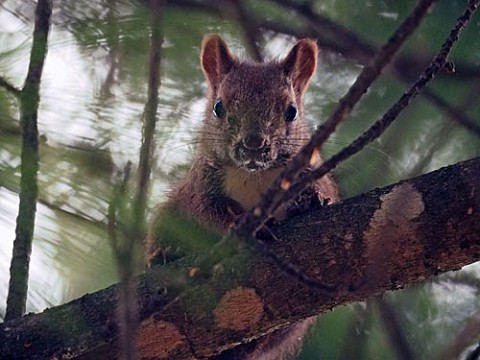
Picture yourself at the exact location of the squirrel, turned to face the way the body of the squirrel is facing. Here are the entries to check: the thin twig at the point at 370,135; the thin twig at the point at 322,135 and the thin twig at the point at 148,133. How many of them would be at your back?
0

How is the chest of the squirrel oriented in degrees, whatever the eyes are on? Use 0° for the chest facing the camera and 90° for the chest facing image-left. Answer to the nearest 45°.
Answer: approximately 0°

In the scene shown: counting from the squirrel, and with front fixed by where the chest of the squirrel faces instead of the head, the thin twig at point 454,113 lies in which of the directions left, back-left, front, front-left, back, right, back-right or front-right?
left

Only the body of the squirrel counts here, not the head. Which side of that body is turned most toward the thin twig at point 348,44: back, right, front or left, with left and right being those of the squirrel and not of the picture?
back

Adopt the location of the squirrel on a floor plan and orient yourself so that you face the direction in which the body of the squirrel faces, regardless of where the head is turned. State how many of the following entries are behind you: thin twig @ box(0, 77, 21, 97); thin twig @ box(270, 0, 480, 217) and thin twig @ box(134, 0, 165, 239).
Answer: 0

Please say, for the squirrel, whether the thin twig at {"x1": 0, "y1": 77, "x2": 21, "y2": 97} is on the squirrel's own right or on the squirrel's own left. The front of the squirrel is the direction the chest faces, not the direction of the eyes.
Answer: on the squirrel's own right
